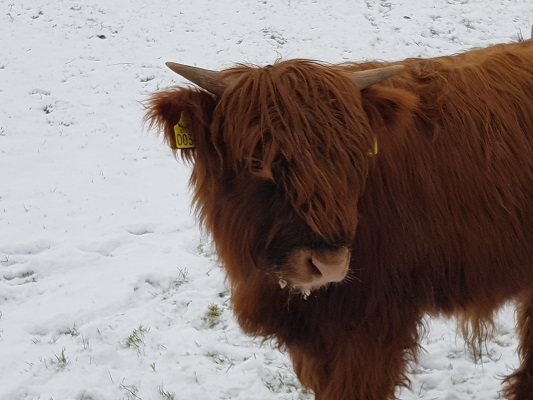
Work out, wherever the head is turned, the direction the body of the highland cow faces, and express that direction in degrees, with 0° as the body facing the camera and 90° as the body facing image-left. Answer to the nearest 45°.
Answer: approximately 45°
